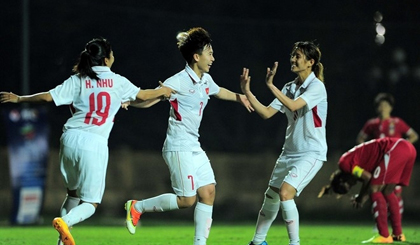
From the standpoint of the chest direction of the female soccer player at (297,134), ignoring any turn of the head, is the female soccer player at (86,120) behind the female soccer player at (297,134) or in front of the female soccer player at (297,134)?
in front

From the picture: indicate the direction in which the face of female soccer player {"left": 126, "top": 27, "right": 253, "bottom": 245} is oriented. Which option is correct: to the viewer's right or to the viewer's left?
to the viewer's right

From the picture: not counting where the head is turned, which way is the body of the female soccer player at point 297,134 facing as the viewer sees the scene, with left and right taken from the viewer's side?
facing the viewer and to the left of the viewer

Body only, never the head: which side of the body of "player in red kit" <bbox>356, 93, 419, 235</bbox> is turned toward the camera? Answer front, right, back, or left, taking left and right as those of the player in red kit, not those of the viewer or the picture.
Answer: front

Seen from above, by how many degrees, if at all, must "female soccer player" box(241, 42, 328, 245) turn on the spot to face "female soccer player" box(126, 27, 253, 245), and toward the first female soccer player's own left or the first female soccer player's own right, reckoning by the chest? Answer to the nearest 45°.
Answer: approximately 45° to the first female soccer player's own right

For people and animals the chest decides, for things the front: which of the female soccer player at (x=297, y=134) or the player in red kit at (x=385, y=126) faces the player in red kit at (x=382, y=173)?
the player in red kit at (x=385, y=126)

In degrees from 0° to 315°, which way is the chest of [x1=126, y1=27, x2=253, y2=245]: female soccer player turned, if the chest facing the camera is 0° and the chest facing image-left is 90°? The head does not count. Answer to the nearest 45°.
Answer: approximately 315°

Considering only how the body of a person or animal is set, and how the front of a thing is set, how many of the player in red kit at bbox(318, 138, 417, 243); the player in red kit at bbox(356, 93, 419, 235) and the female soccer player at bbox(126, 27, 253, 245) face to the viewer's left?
1

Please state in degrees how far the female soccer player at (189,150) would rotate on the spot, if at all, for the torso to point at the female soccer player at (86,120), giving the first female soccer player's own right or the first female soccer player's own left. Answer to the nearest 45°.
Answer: approximately 135° to the first female soccer player's own right

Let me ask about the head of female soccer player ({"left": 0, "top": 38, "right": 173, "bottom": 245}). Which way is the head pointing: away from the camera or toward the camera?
away from the camera

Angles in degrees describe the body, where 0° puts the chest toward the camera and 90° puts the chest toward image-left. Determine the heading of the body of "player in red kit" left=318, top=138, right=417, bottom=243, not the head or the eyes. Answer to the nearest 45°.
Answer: approximately 90°

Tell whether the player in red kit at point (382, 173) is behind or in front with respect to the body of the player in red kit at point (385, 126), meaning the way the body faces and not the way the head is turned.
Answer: in front

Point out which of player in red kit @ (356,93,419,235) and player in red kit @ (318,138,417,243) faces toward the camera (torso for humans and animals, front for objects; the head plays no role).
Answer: player in red kit @ (356,93,419,235)

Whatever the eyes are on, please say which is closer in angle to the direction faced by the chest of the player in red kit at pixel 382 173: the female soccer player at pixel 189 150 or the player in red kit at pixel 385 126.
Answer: the female soccer player
